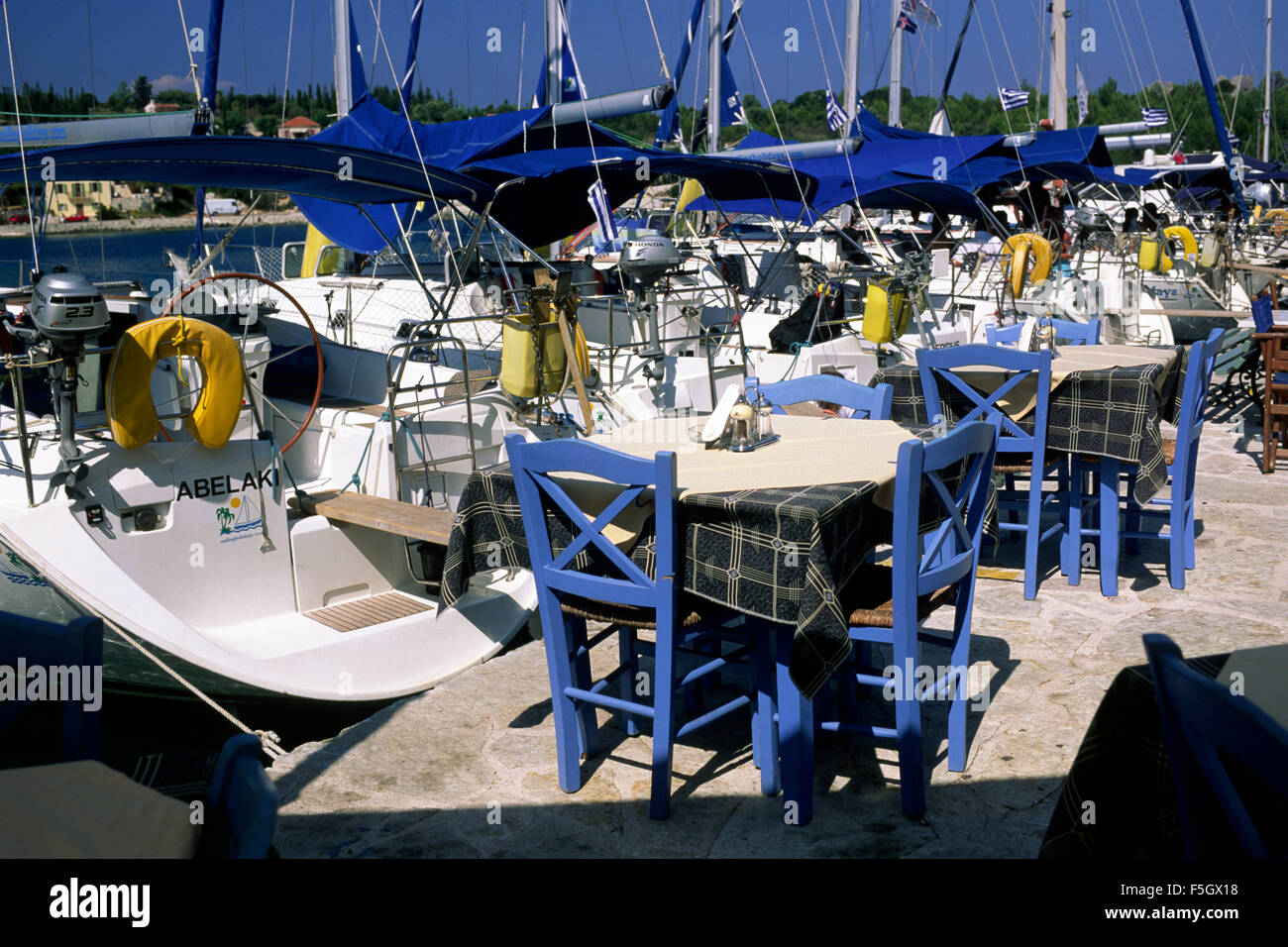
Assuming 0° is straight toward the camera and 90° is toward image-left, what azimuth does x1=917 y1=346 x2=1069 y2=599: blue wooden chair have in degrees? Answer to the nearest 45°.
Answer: approximately 225°

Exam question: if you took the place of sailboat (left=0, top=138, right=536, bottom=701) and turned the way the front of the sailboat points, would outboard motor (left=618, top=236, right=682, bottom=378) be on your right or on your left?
on your right

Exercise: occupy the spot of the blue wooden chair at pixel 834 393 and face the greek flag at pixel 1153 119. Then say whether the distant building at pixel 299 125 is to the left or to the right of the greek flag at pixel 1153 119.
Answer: left

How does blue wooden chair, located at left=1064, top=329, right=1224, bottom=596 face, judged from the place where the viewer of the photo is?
facing to the left of the viewer

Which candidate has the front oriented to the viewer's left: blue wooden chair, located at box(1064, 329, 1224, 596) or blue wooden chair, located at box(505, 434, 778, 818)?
blue wooden chair, located at box(1064, 329, 1224, 596)

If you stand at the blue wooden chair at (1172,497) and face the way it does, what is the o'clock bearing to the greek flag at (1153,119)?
The greek flag is roughly at 3 o'clock from the blue wooden chair.

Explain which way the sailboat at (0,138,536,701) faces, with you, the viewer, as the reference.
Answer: facing away from the viewer and to the left of the viewer
